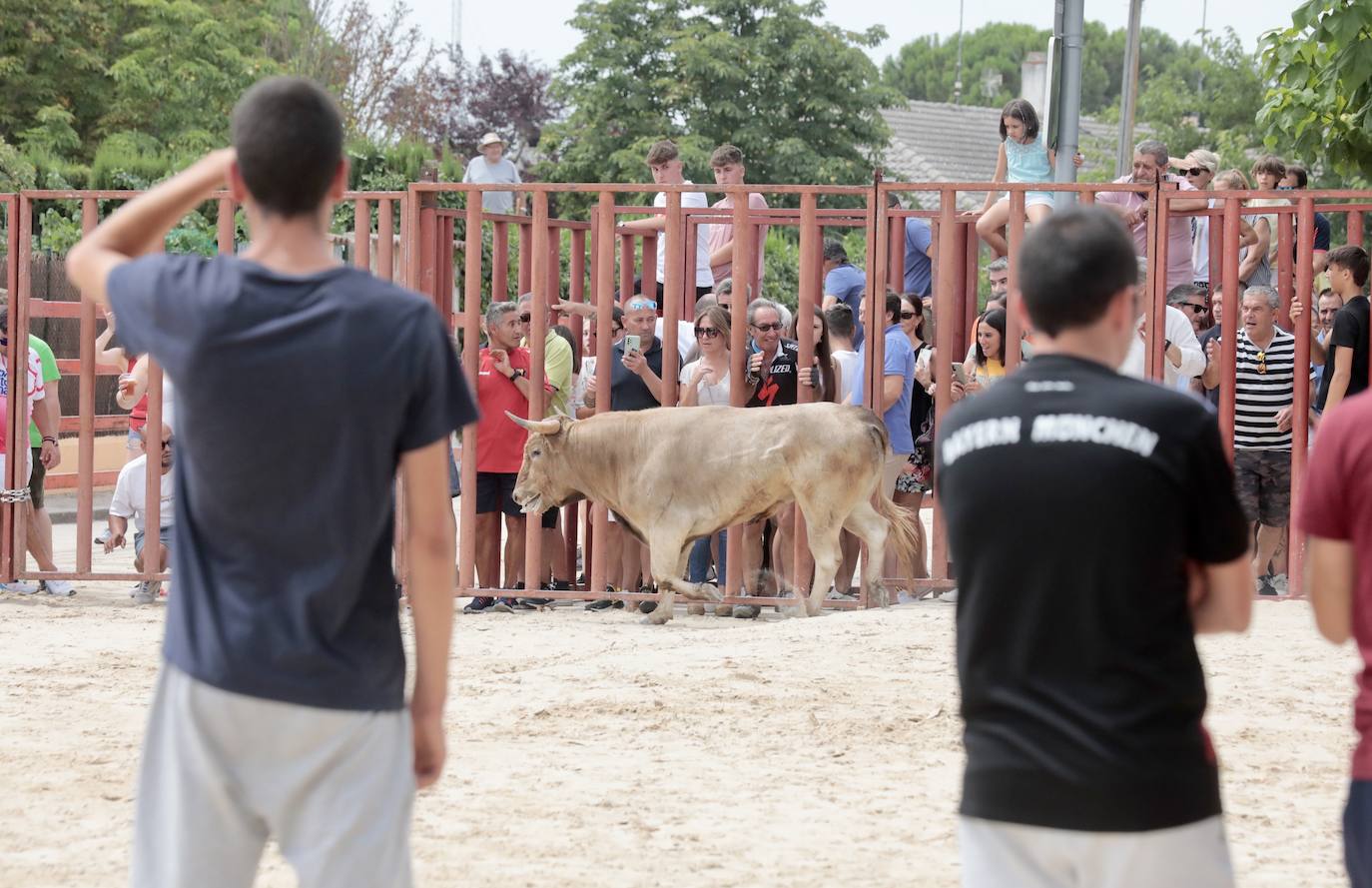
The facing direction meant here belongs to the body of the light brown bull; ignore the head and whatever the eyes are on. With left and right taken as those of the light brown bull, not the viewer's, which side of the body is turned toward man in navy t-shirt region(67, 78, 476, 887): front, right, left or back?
left

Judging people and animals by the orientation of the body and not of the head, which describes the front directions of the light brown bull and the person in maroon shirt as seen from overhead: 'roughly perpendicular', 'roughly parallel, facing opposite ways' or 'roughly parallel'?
roughly perpendicular

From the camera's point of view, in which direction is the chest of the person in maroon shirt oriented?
away from the camera

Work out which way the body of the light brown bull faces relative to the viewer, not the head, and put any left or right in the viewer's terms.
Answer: facing to the left of the viewer

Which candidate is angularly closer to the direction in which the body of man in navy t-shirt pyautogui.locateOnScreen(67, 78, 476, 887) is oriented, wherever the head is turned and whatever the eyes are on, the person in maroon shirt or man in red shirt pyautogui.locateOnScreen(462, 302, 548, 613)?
the man in red shirt

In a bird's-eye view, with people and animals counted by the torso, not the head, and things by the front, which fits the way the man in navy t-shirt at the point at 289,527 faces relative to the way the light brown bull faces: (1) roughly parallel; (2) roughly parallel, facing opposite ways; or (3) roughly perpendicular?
roughly perpendicular

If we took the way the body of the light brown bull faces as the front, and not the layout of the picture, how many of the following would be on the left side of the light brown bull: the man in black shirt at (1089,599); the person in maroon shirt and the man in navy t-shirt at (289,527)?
3

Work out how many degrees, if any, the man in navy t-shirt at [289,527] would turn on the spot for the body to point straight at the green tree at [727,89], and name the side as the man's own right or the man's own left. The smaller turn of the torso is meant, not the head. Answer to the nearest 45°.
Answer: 0° — they already face it

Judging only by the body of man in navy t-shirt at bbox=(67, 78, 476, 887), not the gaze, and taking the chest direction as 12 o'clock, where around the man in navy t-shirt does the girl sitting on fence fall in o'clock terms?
The girl sitting on fence is roughly at 1 o'clock from the man in navy t-shirt.

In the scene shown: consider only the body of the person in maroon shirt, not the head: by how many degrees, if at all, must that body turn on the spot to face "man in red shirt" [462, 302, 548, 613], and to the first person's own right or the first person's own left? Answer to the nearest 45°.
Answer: approximately 45° to the first person's own left

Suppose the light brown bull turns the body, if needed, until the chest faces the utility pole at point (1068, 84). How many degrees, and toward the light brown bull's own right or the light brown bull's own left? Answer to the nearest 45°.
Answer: approximately 135° to the light brown bull's own right

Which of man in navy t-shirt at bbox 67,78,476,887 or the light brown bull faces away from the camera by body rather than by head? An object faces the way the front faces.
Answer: the man in navy t-shirt

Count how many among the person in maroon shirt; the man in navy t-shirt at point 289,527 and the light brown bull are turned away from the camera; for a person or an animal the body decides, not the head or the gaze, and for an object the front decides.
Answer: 2

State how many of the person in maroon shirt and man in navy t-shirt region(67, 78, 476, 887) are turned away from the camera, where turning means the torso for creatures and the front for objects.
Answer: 2

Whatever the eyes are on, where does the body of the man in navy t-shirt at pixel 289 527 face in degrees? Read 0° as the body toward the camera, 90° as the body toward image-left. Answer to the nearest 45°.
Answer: approximately 180°

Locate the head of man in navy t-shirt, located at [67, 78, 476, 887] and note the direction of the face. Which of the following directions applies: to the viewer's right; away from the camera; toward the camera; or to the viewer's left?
away from the camera
